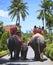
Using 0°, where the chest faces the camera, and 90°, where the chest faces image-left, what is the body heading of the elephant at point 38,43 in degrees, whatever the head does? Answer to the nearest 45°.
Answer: approximately 180°
